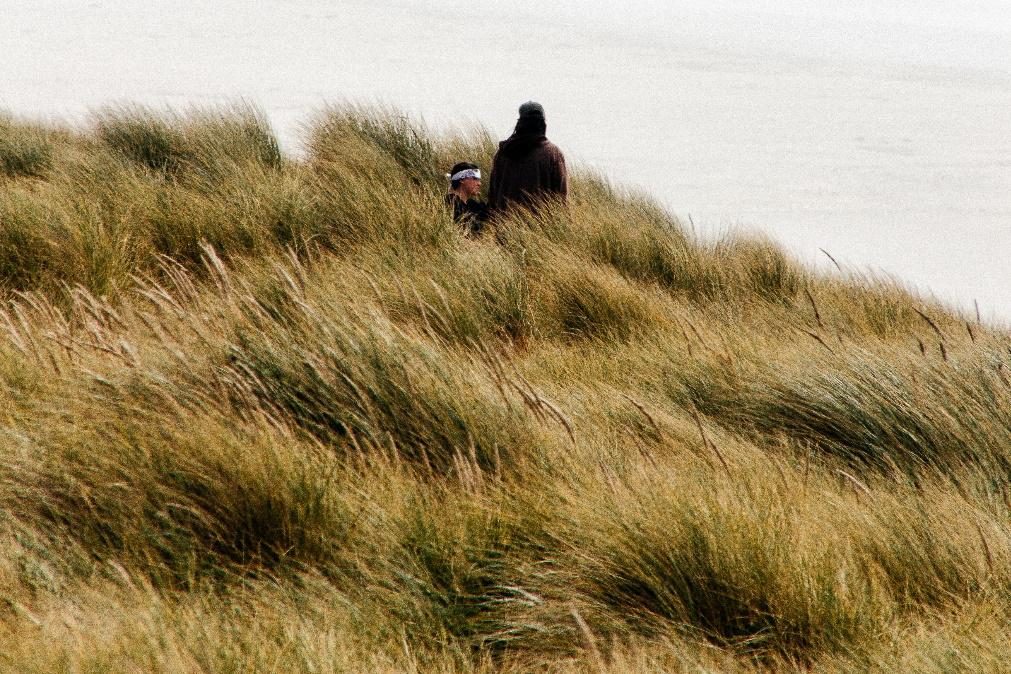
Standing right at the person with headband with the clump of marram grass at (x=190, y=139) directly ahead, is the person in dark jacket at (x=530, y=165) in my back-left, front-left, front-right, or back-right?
back-right

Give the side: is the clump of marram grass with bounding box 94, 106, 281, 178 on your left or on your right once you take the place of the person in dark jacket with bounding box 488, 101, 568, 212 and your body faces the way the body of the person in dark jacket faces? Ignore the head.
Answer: on your left

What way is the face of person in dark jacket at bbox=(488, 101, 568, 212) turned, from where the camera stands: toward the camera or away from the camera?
away from the camera

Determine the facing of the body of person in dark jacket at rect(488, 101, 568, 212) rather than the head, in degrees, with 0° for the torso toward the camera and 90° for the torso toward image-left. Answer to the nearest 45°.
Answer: approximately 180°

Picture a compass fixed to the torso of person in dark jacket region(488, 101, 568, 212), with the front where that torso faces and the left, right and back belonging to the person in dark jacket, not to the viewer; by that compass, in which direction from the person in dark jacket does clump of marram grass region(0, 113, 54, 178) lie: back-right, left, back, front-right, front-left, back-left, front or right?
left

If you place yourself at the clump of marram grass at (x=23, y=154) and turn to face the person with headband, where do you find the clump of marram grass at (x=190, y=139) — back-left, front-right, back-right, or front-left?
front-left
